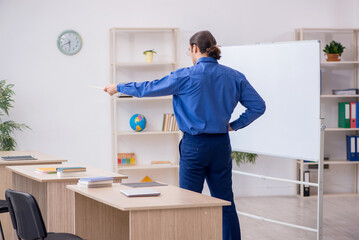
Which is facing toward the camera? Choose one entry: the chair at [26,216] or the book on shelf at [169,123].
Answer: the book on shelf

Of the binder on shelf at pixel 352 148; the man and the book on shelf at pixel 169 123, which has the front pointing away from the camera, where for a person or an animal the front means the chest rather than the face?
the man

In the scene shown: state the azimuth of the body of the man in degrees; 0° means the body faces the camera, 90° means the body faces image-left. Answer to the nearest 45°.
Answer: approximately 180°

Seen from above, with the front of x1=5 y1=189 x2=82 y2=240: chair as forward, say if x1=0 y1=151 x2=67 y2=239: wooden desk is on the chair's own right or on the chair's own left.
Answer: on the chair's own left

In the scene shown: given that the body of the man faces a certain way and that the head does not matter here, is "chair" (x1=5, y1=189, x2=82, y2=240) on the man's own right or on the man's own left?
on the man's own left

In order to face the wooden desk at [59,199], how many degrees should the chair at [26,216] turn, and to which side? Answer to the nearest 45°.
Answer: approximately 45° to its left

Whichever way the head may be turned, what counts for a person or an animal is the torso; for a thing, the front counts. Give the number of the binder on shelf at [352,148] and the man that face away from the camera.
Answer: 1

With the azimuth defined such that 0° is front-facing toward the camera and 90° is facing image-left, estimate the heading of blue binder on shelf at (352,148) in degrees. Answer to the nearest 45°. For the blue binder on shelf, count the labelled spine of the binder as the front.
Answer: approximately 0°

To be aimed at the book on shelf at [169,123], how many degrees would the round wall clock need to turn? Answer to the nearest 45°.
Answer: approximately 90° to its left

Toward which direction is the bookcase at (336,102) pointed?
toward the camera

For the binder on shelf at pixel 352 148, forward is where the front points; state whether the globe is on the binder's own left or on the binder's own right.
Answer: on the binder's own right

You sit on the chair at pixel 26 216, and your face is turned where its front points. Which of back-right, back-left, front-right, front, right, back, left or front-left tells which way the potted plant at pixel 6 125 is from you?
front-left

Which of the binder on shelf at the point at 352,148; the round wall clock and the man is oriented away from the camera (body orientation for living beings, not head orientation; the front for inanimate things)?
the man

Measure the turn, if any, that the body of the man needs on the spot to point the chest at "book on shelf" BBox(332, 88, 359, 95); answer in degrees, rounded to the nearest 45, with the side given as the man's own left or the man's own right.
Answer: approximately 45° to the man's own right

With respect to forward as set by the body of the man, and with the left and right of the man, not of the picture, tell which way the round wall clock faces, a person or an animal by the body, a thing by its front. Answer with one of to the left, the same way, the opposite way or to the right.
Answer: the opposite way

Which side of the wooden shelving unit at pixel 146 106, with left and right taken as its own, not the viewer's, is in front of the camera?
front
